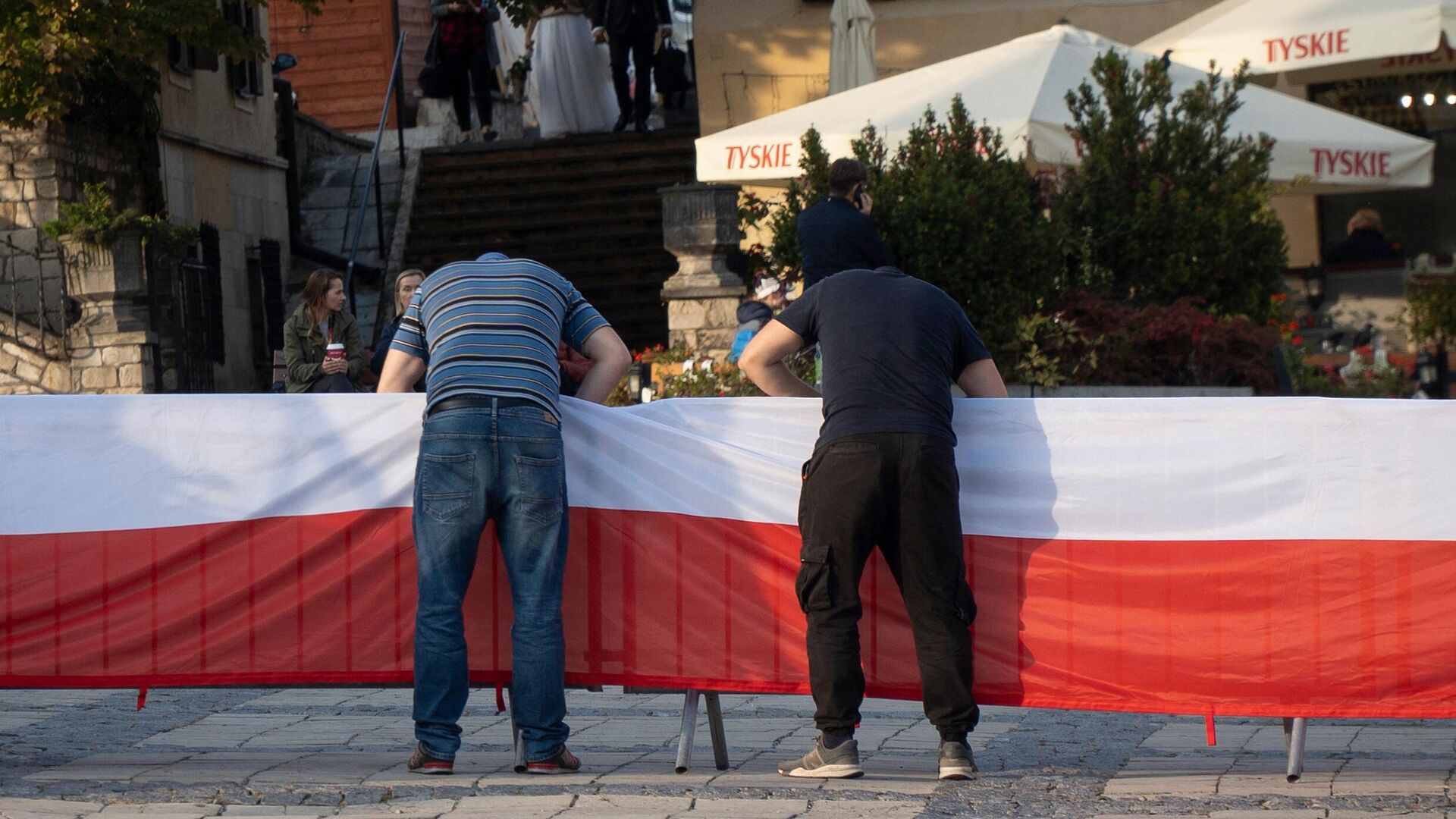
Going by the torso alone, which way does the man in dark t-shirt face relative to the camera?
away from the camera

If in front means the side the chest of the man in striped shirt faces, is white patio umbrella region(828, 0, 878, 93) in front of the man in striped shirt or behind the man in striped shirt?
in front

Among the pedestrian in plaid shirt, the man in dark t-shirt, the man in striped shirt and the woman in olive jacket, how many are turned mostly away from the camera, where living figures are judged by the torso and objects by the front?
2

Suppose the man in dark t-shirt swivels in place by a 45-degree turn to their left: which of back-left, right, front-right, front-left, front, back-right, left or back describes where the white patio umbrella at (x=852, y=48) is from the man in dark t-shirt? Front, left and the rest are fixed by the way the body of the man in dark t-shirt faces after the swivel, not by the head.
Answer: front-right

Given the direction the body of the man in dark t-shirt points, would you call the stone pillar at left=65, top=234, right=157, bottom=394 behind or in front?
in front

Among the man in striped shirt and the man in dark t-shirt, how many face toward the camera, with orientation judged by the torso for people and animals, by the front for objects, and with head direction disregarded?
0

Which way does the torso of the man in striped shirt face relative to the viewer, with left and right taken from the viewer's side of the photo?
facing away from the viewer

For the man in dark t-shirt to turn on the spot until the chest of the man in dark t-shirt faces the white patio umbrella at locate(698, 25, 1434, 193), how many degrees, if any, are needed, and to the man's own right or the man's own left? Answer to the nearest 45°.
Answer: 0° — they already face it

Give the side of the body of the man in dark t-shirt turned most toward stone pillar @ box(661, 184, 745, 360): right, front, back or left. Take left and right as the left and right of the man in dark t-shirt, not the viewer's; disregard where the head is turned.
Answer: front

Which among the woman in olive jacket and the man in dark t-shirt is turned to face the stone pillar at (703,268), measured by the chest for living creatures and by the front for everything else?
the man in dark t-shirt

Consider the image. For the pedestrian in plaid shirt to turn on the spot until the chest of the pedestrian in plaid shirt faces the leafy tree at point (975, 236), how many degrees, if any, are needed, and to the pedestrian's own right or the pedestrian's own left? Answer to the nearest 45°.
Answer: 0° — they already face it

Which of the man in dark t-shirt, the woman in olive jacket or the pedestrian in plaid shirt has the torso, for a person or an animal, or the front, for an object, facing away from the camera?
the man in dark t-shirt

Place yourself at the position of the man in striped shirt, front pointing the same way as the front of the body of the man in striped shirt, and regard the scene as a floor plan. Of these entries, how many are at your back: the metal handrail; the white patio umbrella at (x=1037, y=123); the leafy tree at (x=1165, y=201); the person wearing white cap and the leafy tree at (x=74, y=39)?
0

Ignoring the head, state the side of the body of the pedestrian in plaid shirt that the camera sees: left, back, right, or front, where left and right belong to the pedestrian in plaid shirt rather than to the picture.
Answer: front
